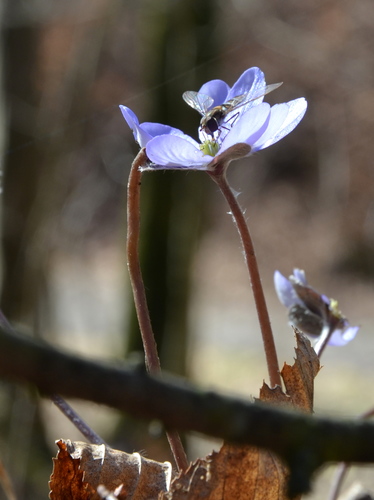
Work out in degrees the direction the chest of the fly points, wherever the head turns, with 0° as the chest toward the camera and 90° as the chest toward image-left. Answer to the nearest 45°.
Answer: approximately 45°

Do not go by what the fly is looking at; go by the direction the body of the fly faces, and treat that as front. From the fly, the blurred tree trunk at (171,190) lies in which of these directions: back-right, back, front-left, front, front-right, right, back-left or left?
back-right
